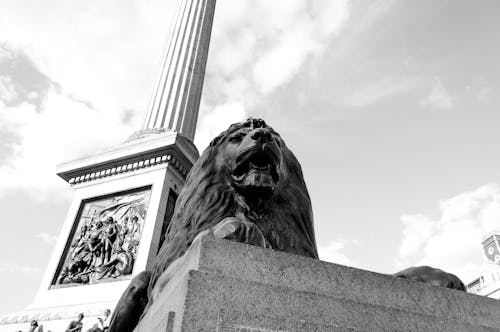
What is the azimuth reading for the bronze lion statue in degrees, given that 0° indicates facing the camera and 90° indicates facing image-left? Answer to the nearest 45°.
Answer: approximately 315°
